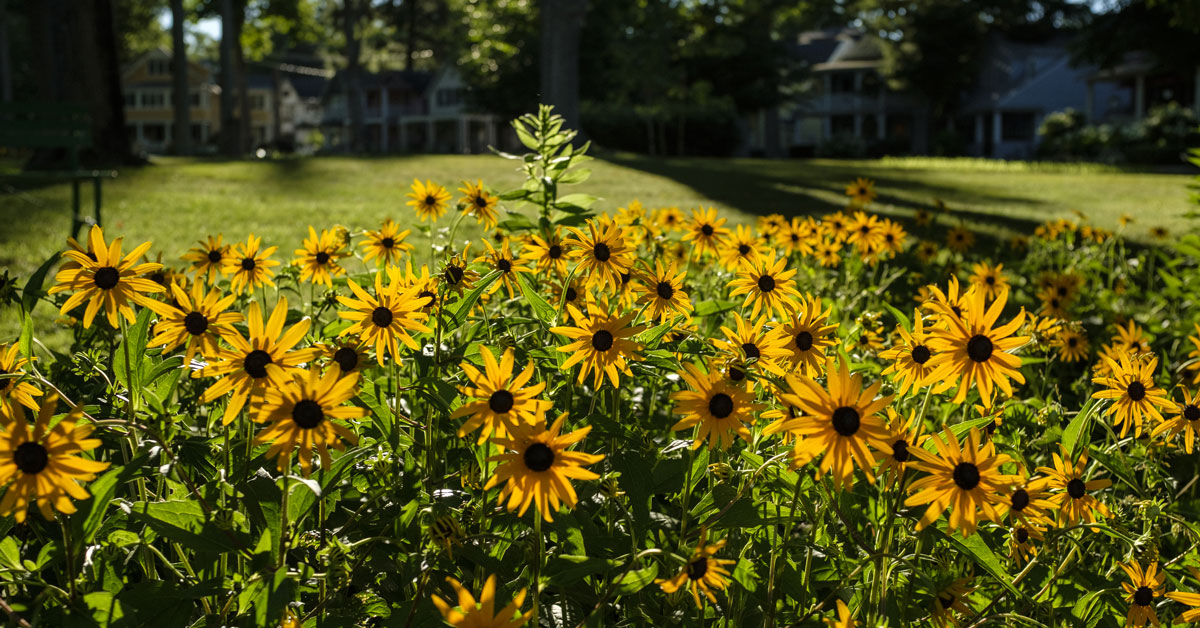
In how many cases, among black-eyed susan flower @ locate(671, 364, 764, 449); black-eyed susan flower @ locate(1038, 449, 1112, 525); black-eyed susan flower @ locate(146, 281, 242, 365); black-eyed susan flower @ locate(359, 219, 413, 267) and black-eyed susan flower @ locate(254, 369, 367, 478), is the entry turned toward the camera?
5

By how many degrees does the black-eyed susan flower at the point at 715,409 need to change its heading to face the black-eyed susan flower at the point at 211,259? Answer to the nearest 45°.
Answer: approximately 135° to its right

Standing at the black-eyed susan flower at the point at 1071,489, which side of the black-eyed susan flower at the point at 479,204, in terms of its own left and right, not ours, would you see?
front

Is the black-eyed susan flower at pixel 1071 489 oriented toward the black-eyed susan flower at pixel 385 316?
no

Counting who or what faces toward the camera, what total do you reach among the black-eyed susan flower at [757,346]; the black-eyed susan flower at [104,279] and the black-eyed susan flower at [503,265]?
3

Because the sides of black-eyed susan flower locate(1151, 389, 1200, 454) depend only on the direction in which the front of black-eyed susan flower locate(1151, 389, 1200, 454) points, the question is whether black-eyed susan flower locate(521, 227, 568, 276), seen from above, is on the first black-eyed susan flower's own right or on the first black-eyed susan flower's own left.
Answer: on the first black-eyed susan flower's own right

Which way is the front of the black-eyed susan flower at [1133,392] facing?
toward the camera

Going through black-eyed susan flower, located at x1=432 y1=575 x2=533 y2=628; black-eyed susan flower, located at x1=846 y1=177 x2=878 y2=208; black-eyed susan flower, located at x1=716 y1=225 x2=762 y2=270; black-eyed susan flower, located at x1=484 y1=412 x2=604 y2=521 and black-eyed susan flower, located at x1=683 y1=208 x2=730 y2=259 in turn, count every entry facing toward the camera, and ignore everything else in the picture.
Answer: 5

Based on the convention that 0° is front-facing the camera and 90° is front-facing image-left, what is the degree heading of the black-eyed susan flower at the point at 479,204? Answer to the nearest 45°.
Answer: approximately 315°

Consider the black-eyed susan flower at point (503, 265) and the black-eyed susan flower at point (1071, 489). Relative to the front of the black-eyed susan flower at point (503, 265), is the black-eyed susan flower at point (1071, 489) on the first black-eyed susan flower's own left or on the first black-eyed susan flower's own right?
on the first black-eyed susan flower's own left

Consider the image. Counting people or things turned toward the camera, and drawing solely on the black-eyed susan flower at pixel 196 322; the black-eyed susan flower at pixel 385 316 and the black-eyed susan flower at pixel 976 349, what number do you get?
3

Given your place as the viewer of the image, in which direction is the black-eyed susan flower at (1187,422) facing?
facing the viewer

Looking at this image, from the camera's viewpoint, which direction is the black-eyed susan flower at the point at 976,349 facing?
toward the camera

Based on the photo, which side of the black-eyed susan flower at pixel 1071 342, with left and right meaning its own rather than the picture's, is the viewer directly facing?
front

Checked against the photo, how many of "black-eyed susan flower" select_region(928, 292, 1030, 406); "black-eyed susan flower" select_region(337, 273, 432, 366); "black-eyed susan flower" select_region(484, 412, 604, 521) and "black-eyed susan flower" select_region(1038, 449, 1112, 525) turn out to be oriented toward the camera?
4
